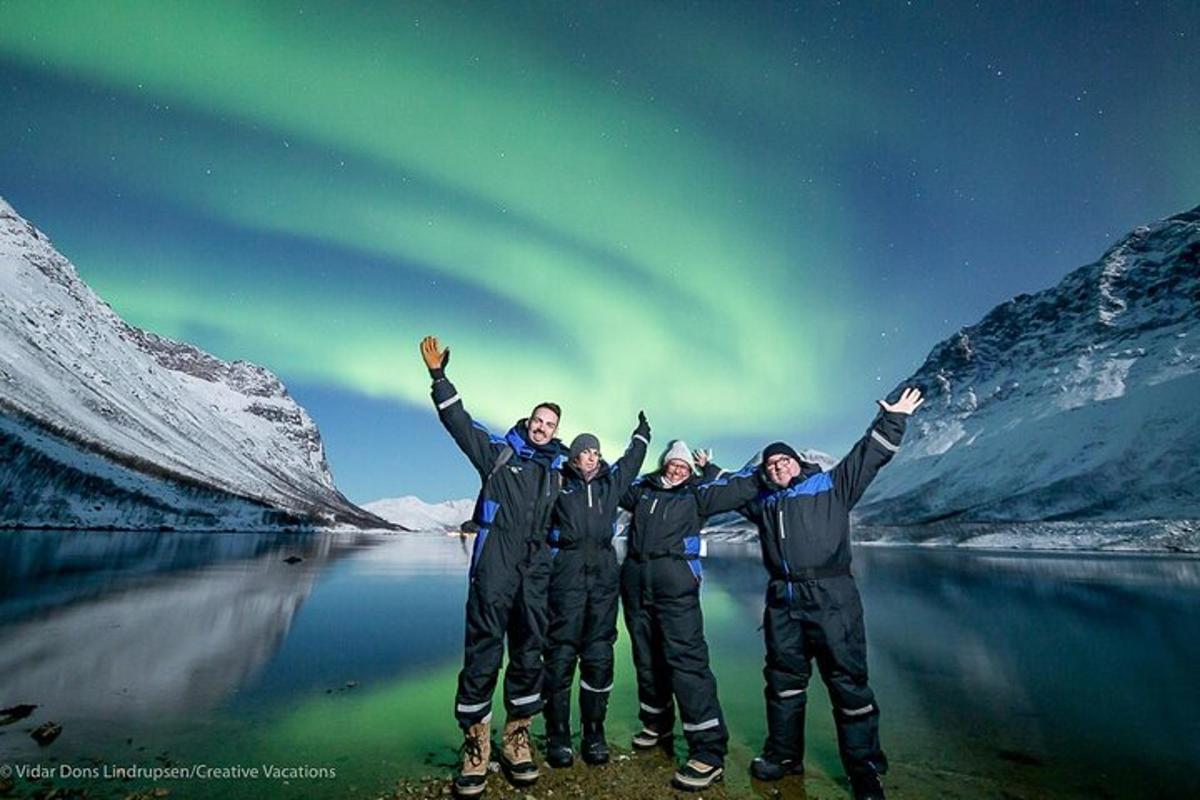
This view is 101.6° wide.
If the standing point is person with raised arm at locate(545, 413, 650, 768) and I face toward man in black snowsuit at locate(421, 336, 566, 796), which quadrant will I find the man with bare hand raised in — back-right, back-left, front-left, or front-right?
back-left

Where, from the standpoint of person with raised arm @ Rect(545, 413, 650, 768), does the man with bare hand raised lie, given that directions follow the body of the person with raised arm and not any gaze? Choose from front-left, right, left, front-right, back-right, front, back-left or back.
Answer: left

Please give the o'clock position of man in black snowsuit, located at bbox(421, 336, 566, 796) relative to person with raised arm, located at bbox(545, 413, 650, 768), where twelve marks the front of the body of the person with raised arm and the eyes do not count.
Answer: The man in black snowsuit is roughly at 2 o'clock from the person with raised arm.

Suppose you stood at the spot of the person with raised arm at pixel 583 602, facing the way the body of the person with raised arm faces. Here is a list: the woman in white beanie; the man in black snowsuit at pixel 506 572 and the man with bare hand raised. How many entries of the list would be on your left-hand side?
2

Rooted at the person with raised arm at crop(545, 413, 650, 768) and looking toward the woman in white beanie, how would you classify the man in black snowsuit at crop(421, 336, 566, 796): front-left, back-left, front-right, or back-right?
back-right

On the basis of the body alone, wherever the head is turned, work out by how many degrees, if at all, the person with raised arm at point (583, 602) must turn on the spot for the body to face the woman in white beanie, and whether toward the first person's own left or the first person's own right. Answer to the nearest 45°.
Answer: approximately 90° to the first person's own left

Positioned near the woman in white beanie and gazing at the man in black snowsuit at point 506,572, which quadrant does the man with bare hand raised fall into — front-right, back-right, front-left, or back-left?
back-left

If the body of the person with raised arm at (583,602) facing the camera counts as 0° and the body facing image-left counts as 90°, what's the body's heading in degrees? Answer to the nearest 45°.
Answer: approximately 0°
